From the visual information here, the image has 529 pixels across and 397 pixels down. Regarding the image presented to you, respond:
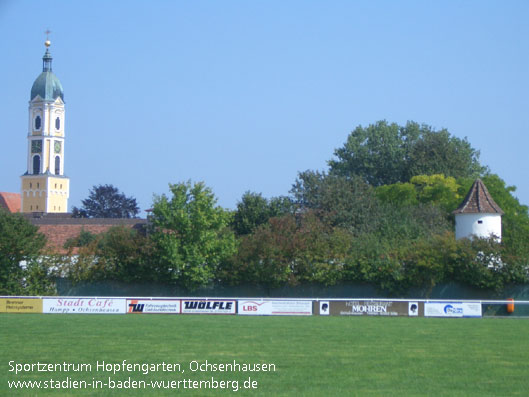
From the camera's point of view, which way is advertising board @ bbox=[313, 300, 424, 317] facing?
toward the camera

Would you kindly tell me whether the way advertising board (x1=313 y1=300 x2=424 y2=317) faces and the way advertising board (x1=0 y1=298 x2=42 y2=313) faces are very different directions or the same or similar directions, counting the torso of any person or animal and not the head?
same or similar directions

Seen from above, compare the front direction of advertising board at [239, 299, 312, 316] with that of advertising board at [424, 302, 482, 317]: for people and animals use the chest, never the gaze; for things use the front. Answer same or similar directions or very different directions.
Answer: same or similar directions

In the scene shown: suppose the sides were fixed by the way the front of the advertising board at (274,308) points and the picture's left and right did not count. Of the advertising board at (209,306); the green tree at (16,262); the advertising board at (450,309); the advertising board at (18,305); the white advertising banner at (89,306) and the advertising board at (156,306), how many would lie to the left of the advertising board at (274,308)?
1

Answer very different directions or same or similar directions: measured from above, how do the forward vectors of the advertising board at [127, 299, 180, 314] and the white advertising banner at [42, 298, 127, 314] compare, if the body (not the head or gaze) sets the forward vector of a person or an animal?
same or similar directions

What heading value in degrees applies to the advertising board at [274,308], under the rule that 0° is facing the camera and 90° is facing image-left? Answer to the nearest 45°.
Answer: approximately 0°

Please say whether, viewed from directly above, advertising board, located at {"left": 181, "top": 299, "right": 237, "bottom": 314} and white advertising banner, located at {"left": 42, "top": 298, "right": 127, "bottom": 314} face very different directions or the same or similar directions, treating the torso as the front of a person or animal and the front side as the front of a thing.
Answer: same or similar directions

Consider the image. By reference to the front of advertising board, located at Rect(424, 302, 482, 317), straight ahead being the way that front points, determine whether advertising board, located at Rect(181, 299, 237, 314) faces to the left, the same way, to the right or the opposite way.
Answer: the same way

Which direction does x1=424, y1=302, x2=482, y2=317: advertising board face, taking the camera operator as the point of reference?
facing the viewer

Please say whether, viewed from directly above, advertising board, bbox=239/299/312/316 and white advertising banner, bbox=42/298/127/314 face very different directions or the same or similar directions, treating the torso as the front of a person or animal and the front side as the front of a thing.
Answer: same or similar directions

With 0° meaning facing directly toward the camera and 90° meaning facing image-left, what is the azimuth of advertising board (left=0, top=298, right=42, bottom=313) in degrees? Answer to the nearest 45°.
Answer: approximately 0°

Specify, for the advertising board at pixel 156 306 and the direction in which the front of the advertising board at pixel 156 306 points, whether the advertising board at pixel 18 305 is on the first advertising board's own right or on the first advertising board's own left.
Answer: on the first advertising board's own right

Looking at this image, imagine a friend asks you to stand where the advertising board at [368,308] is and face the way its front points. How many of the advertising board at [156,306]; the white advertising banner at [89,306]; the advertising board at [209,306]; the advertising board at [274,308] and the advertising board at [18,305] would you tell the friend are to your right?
5

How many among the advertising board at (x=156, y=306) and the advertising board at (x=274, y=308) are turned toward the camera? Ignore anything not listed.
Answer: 2

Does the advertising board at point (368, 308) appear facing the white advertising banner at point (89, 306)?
no

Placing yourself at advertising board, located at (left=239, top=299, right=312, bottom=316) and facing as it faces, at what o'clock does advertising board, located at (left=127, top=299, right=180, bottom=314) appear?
advertising board, located at (left=127, top=299, right=180, bottom=314) is roughly at 3 o'clock from advertising board, located at (left=239, top=299, right=312, bottom=316).

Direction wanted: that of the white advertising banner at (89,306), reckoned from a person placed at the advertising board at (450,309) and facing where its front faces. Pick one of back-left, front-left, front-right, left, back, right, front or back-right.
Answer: right

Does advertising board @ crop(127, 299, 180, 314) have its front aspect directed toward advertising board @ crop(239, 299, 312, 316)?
no

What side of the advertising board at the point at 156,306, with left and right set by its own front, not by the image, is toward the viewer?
front
